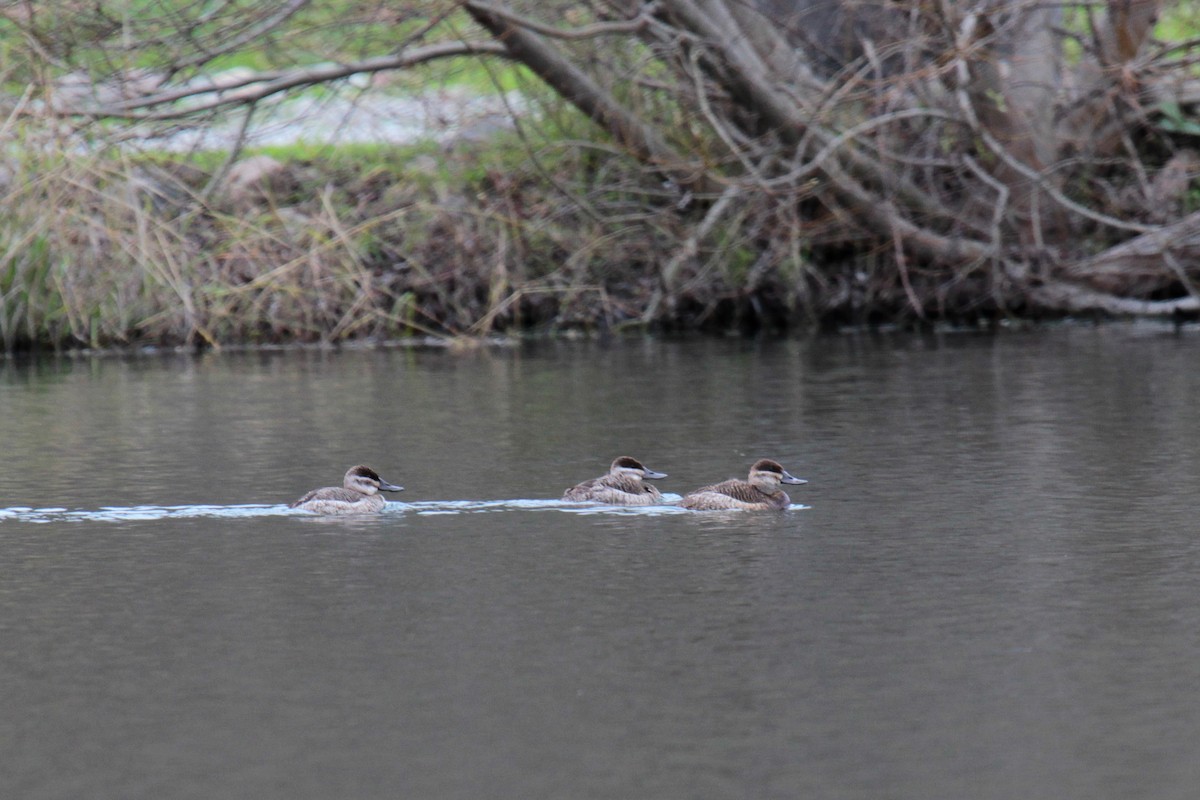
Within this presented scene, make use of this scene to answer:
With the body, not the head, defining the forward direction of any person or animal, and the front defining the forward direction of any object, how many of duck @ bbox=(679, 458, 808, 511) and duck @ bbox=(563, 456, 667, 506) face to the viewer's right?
2

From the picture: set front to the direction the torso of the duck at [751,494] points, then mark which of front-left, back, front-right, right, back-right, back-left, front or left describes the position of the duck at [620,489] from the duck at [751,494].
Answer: back

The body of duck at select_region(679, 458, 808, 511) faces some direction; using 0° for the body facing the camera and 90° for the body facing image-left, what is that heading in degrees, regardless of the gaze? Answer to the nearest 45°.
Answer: approximately 270°

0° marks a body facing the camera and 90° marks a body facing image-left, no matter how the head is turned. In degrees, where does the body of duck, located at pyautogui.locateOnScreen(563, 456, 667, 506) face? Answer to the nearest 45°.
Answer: approximately 270°

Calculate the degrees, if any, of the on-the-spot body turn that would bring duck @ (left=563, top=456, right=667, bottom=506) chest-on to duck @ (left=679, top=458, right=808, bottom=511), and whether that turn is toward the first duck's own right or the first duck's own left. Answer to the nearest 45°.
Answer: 0° — it already faces it
